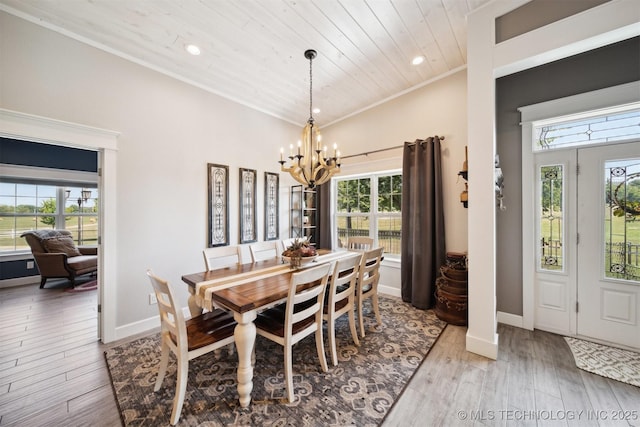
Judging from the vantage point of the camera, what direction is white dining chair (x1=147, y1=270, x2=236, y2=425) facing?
facing away from the viewer and to the right of the viewer

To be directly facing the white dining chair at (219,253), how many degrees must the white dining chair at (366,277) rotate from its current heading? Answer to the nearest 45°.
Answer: approximately 45° to its left

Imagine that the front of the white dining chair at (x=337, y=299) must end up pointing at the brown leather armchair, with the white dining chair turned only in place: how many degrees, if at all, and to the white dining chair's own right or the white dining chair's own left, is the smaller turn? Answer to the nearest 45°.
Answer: approximately 45° to the white dining chair's own left

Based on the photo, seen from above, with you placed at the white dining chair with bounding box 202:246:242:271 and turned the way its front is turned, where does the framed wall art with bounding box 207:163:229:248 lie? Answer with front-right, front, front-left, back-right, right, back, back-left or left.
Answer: back-left

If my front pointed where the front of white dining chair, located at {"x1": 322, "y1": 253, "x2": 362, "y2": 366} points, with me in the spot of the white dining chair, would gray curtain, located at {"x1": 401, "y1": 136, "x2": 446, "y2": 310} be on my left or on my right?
on my right

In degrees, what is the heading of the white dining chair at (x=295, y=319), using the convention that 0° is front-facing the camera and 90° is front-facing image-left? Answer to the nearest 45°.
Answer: approximately 135°

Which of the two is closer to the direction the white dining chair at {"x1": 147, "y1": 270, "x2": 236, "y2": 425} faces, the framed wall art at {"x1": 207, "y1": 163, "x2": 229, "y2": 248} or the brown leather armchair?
the framed wall art

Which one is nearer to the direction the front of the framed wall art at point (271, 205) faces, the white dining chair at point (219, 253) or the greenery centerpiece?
the greenery centerpiece

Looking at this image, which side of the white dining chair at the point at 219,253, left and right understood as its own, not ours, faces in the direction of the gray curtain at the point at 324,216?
left

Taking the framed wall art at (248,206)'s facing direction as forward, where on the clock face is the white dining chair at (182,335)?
The white dining chair is roughly at 2 o'clock from the framed wall art.

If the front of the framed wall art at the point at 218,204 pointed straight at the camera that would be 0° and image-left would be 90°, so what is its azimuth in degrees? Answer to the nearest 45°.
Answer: approximately 315°

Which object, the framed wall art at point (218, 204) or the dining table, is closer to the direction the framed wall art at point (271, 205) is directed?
the dining table

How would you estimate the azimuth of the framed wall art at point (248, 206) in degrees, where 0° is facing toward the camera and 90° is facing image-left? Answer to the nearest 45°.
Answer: approximately 315°

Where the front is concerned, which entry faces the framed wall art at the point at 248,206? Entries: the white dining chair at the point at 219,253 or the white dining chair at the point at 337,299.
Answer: the white dining chair at the point at 337,299

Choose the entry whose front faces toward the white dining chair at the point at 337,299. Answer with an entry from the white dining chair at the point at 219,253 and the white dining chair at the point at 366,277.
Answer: the white dining chair at the point at 219,253

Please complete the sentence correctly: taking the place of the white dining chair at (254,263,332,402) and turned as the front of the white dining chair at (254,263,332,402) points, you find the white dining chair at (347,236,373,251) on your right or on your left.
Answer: on your right
